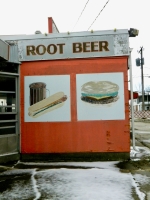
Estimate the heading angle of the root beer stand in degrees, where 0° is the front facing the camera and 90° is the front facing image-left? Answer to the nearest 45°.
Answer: approximately 0°
